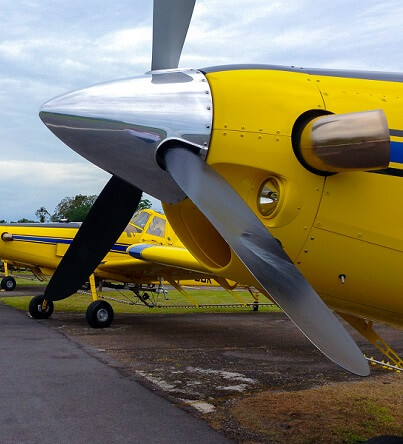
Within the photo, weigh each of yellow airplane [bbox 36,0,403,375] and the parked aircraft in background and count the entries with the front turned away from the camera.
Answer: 0

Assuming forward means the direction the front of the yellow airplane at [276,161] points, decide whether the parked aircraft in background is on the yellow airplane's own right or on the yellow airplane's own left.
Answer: on the yellow airplane's own right

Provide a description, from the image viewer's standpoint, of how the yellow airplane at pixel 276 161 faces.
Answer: facing the viewer and to the left of the viewer
